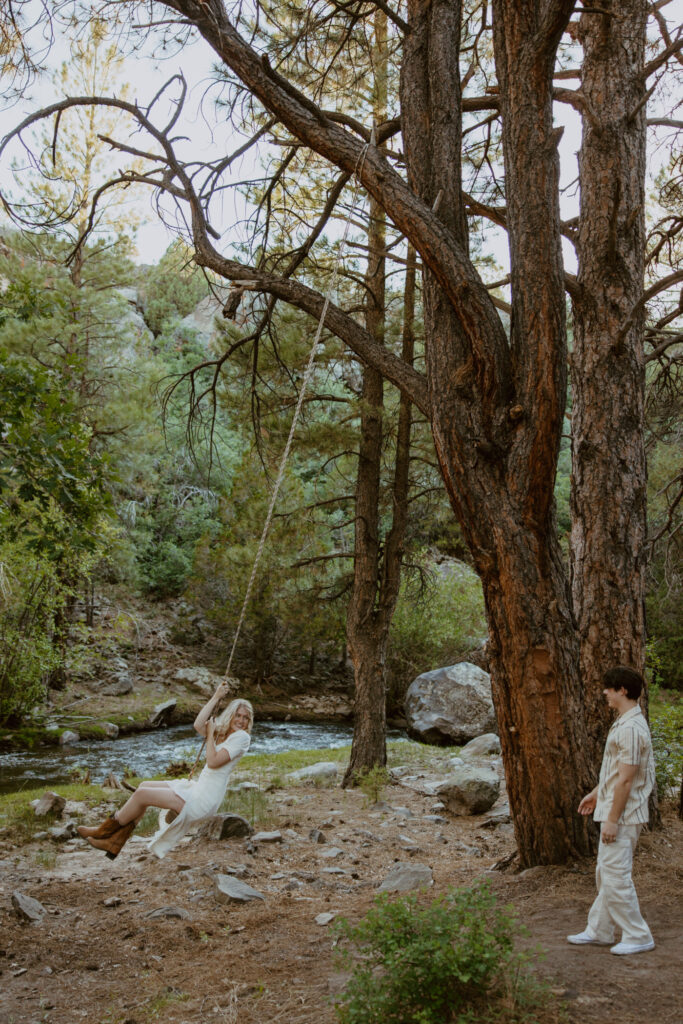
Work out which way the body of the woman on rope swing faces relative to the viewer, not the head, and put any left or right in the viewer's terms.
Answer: facing to the left of the viewer

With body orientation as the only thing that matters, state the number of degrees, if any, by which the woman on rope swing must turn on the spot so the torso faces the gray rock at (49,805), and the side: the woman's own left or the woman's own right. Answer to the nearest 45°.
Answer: approximately 90° to the woman's own right

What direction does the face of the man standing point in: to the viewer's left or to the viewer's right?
to the viewer's left

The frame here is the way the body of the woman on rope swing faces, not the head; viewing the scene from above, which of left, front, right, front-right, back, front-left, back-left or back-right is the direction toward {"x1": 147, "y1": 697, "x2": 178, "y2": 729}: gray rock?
right

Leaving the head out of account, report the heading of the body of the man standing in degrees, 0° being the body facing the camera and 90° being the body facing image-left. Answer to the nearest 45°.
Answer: approximately 90°

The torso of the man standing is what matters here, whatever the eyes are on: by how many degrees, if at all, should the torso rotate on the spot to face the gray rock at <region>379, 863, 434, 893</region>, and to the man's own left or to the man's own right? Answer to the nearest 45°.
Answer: approximately 45° to the man's own right

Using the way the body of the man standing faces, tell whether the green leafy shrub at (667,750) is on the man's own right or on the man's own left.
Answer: on the man's own right

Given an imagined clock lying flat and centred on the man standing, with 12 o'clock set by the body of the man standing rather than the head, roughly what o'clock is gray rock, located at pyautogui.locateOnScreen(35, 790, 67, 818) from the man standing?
The gray rock is roughly at 1 o'clock from the man standing.

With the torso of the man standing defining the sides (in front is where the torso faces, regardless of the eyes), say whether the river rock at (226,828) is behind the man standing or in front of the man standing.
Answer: in front

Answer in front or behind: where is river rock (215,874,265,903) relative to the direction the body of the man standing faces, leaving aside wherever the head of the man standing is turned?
in front
